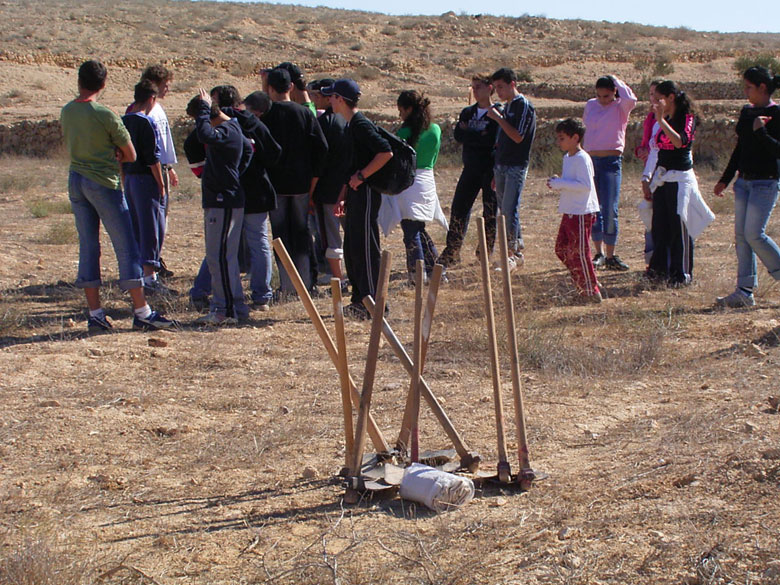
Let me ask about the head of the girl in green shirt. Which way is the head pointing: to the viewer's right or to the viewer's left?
to the viewer's left

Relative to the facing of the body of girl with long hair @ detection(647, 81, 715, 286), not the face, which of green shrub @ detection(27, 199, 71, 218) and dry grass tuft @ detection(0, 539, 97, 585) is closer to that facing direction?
the dry grass tuft

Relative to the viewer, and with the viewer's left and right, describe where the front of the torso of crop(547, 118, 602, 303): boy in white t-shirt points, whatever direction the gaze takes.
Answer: facing to the left of the viewer

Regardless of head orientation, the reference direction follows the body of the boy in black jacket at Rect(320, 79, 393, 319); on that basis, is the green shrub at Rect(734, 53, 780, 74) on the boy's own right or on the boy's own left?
on the boy's own right

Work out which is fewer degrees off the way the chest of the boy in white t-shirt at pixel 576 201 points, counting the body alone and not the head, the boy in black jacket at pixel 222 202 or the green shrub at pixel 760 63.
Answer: the boy in black jacket

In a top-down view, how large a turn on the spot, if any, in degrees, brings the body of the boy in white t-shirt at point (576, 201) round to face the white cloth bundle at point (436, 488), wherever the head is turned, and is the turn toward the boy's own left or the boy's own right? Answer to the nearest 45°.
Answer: approximately 90° to the boy's own left
